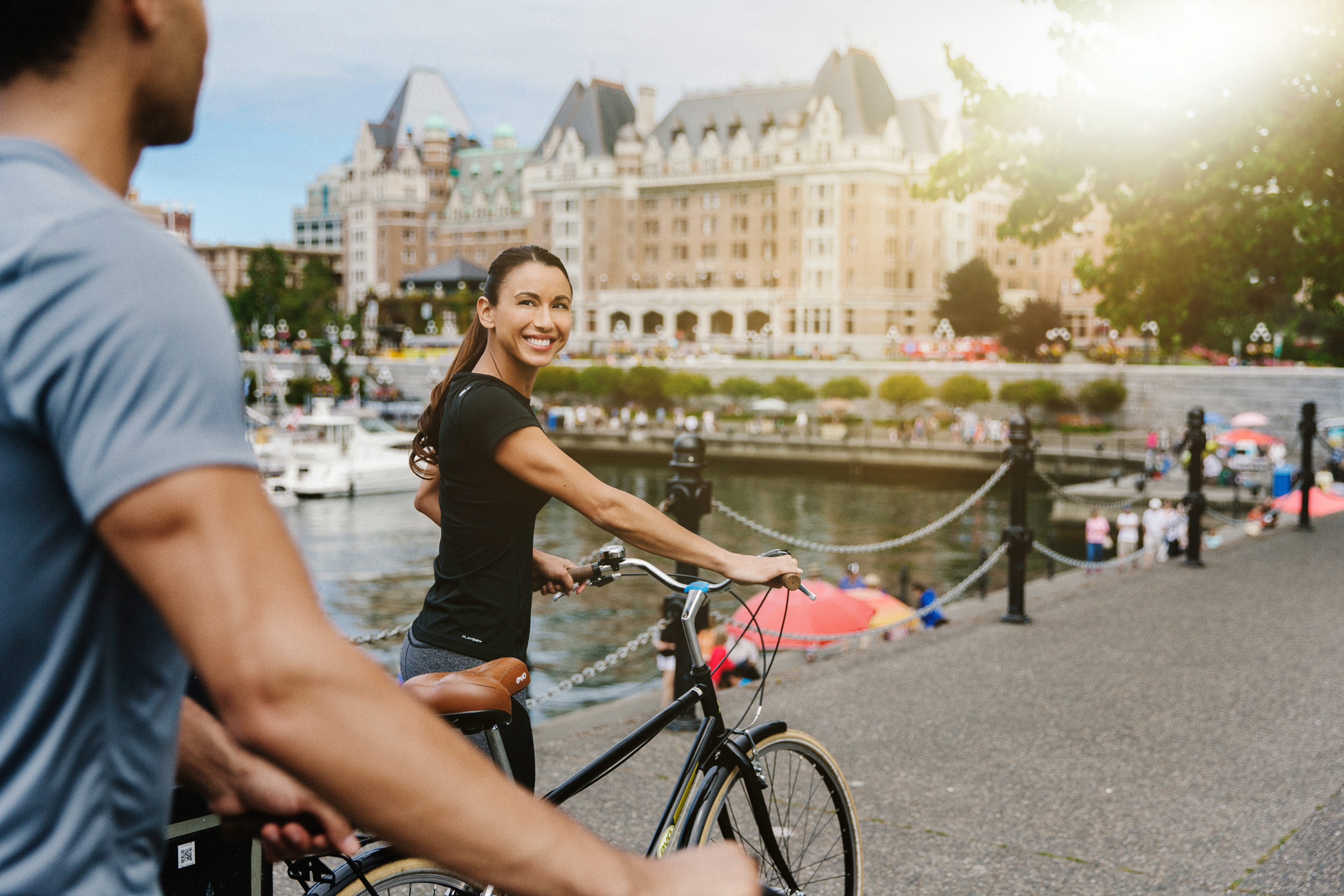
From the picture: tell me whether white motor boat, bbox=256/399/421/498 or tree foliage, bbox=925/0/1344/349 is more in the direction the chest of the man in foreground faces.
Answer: the tree foliage

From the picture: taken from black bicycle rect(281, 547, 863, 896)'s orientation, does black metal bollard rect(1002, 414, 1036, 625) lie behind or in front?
in front

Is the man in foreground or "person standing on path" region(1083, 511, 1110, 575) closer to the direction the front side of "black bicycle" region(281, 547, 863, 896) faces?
the person standing on path

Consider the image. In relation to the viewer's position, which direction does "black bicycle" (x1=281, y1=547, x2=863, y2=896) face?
facing away from the viewer and to the right of the viewer

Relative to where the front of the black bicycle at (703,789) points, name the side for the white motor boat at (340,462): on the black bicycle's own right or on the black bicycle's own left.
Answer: on the black bicycle's own left

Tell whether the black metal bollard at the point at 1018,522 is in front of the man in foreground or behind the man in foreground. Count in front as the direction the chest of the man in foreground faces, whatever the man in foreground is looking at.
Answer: in front

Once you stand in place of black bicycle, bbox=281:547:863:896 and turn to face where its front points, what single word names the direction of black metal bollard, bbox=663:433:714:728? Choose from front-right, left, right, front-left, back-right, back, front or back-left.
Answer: front-left

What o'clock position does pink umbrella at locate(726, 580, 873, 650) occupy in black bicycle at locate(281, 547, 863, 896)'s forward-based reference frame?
The pink umbrella is roughly at 11 o'clock from the black bicycle.

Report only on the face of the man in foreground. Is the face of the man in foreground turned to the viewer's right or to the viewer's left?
to the viewer's right

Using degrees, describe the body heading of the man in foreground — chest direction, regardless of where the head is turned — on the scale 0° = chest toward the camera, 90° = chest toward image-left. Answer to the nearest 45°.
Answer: approximately 225°

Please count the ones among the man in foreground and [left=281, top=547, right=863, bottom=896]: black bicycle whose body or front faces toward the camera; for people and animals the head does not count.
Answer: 0

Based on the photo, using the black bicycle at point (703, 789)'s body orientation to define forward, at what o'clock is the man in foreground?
The man in foreground is roughly at 5 o'clock from the black bicycle.

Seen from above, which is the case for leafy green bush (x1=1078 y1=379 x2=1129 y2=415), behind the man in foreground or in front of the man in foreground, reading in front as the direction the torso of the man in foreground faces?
in front

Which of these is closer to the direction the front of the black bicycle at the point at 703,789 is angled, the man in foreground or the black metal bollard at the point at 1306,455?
the black metal bollard
